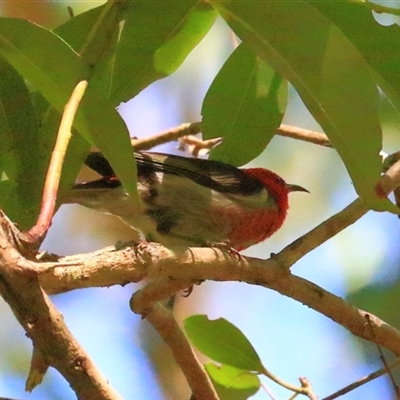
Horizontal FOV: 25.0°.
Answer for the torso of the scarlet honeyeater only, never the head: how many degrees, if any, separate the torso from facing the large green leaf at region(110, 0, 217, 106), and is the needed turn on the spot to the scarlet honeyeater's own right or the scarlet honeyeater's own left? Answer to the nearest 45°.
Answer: approximately 90° to the scarlet honeyeater's own right

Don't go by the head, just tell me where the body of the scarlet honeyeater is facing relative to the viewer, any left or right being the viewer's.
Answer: facing to the right of the viewer

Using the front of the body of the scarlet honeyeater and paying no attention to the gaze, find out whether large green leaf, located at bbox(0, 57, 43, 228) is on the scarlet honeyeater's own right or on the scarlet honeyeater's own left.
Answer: on the scarlet honeyeater's own right

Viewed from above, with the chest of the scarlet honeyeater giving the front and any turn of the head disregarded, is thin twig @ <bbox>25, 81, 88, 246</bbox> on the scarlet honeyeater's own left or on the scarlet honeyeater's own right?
on the scarlet honeyeater's own right

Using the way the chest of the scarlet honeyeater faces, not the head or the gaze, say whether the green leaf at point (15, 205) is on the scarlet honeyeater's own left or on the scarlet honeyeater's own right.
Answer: on the scarlet honeyeater's own right
